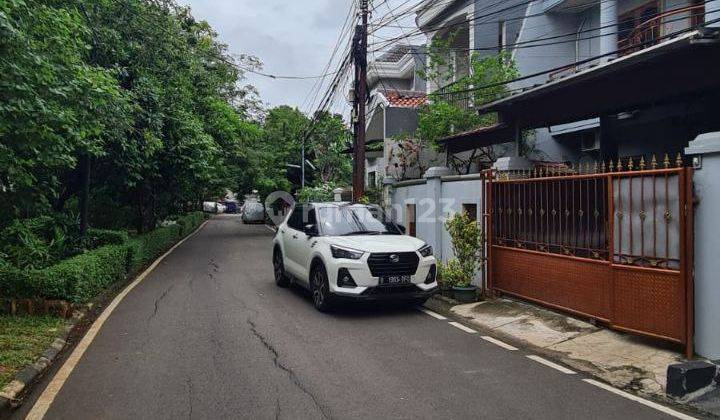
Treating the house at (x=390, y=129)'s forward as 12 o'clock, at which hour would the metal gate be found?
The metal gate is roughly at 10 o'clock from the house.

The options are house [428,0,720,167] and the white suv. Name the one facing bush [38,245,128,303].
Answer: the house

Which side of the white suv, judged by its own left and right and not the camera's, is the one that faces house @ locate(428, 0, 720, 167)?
left

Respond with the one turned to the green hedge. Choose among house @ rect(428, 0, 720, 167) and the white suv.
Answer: the house

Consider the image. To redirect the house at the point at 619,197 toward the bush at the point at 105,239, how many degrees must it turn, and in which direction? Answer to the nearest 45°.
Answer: approximately 45° to its right

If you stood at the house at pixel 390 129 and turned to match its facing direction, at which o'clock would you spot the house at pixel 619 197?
the house at pixel 619 197 is roughly at 10 o'clock from the house at pixel 390 129.

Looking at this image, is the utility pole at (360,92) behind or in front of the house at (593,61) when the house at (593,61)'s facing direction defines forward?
in front

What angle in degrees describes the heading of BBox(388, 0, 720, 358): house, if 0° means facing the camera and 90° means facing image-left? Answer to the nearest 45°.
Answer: approximately 45°

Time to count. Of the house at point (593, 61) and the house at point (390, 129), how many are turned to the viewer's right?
0

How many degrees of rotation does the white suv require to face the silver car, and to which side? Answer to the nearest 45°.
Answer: approximately 135° to its left

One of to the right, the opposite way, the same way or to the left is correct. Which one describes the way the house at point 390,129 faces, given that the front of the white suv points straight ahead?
to the right
